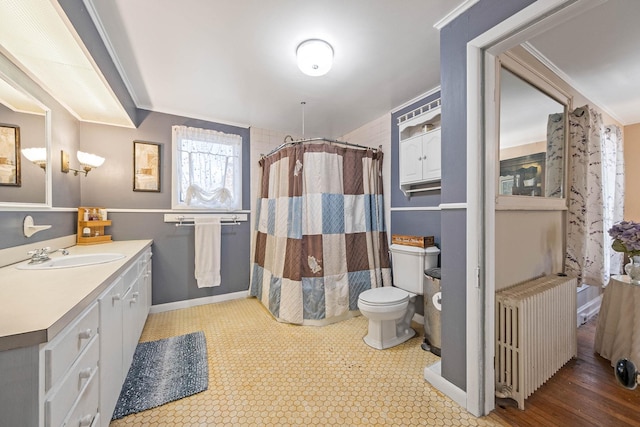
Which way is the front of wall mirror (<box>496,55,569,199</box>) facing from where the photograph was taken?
facing the viewer and to the right of the viewer

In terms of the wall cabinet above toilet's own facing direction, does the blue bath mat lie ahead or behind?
ahead

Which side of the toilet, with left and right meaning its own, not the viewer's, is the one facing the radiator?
left

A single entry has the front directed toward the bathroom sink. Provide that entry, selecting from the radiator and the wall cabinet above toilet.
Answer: the wall cabinet above toilet

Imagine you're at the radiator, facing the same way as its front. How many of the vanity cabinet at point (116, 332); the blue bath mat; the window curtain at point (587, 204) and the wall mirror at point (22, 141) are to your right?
3

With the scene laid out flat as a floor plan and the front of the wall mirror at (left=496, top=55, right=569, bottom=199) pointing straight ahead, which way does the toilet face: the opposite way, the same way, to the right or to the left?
to the right

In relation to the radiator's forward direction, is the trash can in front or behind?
behind

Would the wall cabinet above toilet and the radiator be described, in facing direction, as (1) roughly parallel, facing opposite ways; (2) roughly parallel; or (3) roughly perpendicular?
roughly perpendicular

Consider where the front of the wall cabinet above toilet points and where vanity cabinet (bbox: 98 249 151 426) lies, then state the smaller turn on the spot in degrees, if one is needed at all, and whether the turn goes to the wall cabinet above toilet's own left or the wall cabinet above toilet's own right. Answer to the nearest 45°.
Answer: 0° — it already faces it

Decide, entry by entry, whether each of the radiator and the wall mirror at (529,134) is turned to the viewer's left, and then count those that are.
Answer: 0
